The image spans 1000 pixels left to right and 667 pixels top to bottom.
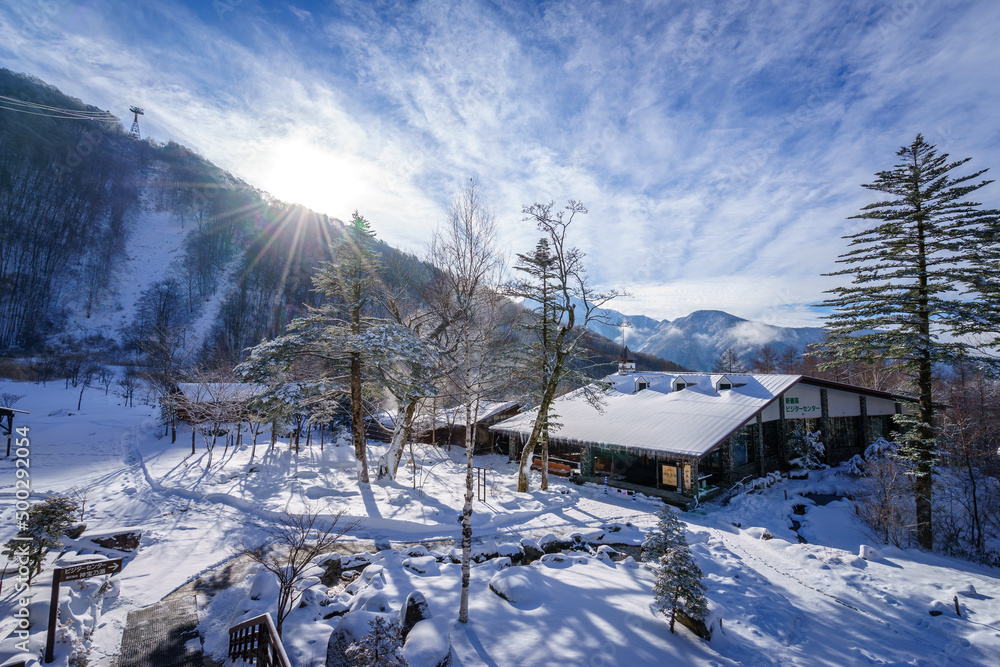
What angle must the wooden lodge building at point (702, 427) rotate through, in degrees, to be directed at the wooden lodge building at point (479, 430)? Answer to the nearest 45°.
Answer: approximately 135° to its right

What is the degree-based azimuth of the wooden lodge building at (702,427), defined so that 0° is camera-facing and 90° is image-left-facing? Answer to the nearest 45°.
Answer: approximately 315°

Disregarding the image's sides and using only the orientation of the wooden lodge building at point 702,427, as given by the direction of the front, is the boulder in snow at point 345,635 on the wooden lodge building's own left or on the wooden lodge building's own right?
on the wooden lodge building's own right

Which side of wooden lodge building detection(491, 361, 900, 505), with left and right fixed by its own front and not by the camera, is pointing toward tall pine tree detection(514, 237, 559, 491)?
right

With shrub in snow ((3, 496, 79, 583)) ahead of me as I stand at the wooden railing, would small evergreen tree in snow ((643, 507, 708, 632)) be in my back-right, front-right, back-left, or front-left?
back-right

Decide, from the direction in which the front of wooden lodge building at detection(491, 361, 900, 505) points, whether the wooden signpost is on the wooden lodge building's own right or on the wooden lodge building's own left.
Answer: on the wooden lodge building's own right

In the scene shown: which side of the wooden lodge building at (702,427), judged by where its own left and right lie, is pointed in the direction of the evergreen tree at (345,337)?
right

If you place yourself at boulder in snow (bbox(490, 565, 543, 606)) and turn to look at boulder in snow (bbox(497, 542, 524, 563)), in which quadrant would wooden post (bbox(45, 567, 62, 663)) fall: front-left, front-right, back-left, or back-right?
back-left

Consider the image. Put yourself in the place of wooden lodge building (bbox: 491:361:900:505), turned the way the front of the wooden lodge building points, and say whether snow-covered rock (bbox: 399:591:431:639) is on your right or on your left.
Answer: on your right

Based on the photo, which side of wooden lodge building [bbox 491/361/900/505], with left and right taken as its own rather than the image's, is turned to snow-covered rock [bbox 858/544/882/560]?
front

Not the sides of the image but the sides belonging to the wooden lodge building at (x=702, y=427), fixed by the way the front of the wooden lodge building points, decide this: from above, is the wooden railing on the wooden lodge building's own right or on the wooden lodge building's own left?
on the wooden lodge building's own right

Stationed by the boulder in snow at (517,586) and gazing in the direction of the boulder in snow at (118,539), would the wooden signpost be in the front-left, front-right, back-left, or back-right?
front-left
